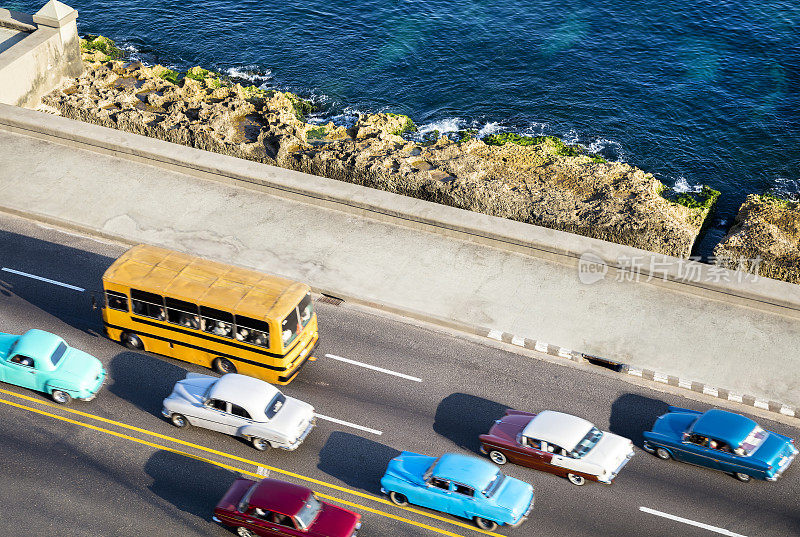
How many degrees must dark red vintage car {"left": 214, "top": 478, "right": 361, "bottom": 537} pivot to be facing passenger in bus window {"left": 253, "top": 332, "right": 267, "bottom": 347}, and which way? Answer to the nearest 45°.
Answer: approximately 135° to its left

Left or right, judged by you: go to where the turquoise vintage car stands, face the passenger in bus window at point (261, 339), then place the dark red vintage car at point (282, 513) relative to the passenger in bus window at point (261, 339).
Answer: right

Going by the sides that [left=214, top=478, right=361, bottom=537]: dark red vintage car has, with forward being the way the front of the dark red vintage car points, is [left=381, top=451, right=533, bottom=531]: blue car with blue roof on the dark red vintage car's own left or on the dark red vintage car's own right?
on the dark red vintage car's own left

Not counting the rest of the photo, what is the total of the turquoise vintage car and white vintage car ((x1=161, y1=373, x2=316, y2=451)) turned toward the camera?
0

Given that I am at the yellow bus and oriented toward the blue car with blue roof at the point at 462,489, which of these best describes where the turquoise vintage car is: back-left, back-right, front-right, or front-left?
back-right
